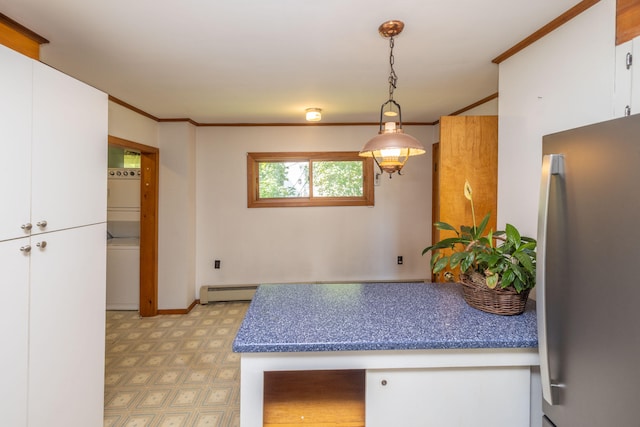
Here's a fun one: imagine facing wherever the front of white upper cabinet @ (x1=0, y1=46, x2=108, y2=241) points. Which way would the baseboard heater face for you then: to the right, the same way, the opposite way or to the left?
to the right

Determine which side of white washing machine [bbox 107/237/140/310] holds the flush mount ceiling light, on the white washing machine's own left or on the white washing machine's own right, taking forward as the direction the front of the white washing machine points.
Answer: on the white washing machine's own left

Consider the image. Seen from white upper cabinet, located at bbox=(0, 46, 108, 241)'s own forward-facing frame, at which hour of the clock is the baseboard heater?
The baseboard heater is roughly at 9 o'clock from the white upper cabinet.

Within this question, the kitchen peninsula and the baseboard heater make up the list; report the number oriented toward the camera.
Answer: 2

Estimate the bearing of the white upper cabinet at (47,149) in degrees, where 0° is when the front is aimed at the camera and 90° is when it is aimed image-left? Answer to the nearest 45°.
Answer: approximately 315°

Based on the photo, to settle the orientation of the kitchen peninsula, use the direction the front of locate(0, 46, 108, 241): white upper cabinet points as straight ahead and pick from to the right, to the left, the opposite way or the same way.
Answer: to the right

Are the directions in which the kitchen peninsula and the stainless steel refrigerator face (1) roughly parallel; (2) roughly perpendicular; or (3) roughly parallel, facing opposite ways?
roughly perpendicular

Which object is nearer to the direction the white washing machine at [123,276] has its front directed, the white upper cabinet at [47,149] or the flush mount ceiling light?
the white upper cabinet

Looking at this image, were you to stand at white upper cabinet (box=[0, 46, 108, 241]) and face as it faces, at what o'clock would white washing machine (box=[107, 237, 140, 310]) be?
The white washing machine is roughly at 8 o'clock from the white upper cabinet.

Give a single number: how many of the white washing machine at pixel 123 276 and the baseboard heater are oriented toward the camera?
2

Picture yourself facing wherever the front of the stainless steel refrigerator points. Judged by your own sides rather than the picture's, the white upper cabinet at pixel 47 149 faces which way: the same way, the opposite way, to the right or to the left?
the opposite way
